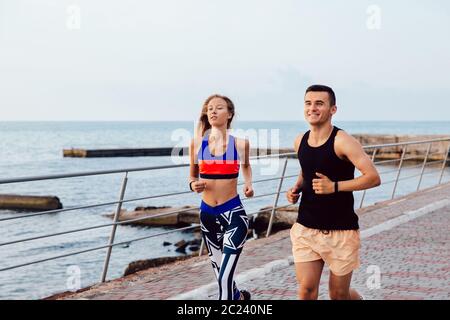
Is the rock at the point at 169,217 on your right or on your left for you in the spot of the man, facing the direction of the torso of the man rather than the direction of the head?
on your right

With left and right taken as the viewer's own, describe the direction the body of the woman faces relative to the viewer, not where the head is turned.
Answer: facing the viewer

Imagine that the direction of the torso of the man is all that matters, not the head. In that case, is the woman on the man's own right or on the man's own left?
on the man's own right

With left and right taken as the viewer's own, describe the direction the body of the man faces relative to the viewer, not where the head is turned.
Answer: facing the viewer and to the left of the viewer

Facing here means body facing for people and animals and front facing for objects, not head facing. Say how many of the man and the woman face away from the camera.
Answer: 0

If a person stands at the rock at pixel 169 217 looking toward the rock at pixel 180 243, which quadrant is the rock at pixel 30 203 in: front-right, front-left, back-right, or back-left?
back-right

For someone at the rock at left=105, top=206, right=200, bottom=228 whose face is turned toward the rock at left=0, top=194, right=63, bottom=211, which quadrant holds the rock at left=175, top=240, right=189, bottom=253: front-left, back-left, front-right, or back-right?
back-left

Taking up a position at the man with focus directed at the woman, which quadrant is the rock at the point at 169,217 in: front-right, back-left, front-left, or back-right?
front-right

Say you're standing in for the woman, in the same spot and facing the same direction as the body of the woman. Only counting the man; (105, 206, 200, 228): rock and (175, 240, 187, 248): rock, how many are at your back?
2

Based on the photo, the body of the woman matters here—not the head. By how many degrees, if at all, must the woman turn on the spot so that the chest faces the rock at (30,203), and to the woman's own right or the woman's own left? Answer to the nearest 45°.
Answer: approximately 180°

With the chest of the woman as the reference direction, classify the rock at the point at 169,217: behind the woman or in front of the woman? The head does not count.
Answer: behind

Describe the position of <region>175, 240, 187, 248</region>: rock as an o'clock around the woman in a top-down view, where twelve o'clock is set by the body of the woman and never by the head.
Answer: The rock is roughly at 6 o'clock from the woman.

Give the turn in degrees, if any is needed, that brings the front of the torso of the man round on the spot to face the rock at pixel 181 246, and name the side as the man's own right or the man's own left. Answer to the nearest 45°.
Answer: approximately 135° to the man's own right

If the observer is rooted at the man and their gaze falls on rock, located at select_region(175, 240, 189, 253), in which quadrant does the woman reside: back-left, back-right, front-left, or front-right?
front-left

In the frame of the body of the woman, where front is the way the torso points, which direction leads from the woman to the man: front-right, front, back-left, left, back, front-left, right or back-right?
front-left

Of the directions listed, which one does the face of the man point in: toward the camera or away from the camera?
toward the camera
